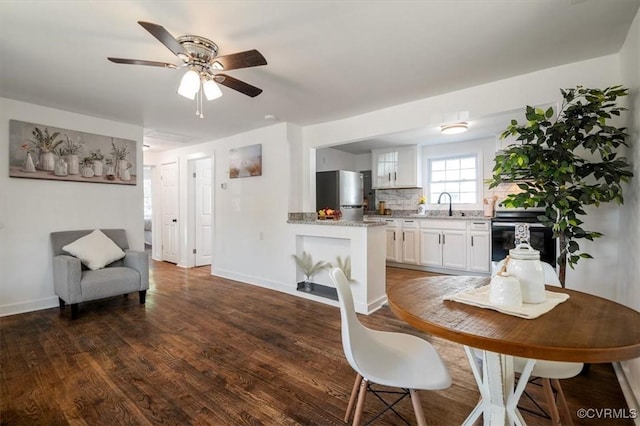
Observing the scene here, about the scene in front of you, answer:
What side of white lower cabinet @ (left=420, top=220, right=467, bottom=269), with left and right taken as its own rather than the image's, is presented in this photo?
front

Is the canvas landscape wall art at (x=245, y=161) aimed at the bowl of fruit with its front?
no

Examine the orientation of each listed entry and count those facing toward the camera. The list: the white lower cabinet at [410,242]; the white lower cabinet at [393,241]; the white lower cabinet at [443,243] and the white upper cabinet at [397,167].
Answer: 4

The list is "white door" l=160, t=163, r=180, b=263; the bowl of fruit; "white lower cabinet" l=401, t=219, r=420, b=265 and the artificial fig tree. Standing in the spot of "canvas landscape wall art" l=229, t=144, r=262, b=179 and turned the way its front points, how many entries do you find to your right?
1

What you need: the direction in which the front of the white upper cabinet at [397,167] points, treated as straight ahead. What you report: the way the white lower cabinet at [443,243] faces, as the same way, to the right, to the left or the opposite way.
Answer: the same way

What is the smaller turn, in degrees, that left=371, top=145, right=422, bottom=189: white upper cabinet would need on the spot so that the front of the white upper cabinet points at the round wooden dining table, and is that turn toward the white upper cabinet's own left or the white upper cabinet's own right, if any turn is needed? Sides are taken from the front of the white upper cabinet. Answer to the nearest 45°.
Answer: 0° — it already faces it

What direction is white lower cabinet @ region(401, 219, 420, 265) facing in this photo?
toward the camera

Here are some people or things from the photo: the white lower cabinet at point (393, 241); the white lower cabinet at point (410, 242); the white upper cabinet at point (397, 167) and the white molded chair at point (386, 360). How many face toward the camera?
3

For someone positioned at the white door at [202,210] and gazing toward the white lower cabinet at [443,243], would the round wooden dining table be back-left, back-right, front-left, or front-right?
front-right

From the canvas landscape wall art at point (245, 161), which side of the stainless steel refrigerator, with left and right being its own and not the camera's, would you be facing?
right

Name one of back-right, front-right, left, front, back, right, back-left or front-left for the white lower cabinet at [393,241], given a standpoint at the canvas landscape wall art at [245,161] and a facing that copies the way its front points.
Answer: back-left

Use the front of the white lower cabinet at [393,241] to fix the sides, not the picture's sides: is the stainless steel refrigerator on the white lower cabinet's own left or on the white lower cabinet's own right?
on the white lower cabinet's own right

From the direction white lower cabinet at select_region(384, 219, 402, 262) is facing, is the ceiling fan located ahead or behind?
ahead

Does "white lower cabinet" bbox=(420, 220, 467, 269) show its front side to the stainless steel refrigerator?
no

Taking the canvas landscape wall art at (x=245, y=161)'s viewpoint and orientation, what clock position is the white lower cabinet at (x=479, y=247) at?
The white lower cabinet is roughly at 8 o'clock from the canvas landscape wall art.

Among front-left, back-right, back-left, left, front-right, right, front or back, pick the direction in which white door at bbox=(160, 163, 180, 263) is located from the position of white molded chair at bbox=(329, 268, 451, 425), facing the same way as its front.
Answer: back-left

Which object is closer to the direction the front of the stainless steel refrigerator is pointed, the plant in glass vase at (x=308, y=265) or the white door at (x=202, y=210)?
the plant in glass vase

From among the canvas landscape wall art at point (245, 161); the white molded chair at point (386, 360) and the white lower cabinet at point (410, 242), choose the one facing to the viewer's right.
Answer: the white molded chair

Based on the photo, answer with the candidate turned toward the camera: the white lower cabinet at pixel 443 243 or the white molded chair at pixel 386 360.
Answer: the white lower cabinet
